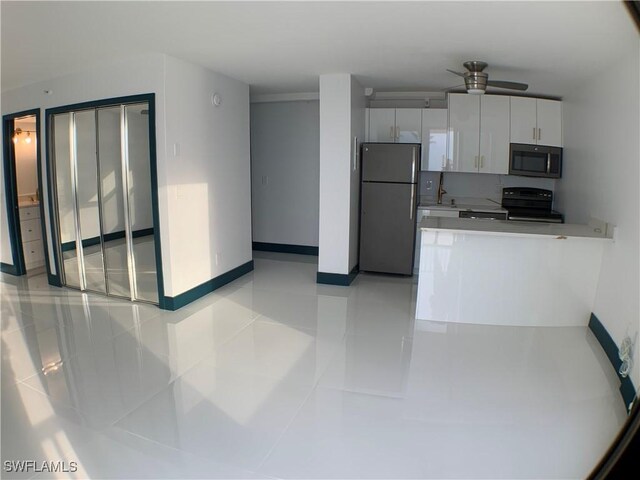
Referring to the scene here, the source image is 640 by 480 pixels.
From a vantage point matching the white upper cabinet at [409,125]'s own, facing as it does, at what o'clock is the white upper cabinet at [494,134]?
the white upper cabinet at [494,134] is roughly at 9 o'clock from the white upper cabinet at [409,125].

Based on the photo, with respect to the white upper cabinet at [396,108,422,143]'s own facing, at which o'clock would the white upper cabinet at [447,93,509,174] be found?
the white upper cabinet at [447,93,509,174] is roughly at 9 o'clock from the white upper cabinet at [396,108,422,143].

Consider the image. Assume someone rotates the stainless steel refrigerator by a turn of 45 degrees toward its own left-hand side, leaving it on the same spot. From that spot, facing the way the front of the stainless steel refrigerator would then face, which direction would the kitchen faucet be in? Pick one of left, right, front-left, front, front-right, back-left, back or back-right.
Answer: left

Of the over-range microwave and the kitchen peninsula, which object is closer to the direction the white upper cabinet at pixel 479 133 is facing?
the kitchen peninsula

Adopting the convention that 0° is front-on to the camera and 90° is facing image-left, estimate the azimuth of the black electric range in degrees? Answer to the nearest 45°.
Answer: approximately 0°

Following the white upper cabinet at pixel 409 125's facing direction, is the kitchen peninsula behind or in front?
in front
